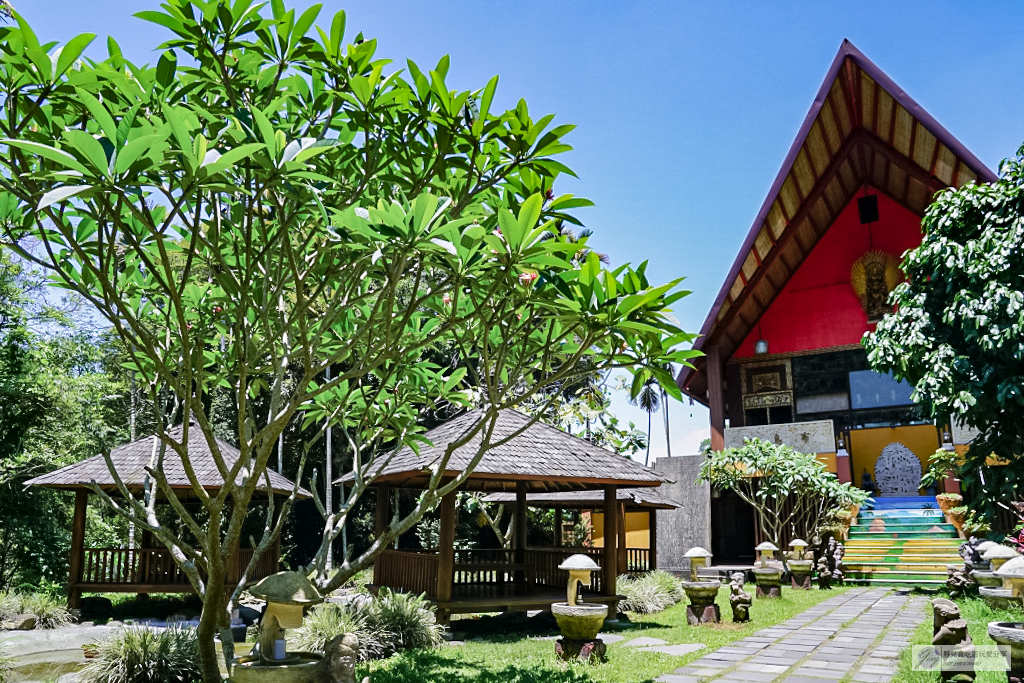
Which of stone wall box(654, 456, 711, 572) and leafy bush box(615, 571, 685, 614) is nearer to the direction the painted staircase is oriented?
the leafy bush

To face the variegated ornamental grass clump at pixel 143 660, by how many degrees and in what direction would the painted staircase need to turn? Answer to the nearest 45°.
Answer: approximately 45° to its right

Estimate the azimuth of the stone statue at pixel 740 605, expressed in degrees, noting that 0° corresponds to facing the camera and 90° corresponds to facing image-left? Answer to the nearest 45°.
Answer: approximately 315°

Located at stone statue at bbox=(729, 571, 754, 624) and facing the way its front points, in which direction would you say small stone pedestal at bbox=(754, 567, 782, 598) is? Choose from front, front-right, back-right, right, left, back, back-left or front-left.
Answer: back-left

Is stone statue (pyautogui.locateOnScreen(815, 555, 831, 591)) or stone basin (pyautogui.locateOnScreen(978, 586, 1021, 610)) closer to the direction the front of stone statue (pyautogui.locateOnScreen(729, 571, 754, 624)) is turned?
the stone basin

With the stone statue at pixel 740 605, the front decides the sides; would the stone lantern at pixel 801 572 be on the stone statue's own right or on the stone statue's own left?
on the stone statue's own left

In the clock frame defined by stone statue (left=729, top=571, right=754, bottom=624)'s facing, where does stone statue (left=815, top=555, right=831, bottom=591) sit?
stone statue (left=815, top=555, right=831, bottom=591) is roughly at 8 o'clock from stone statue (left=729, top=571, right=754, bottom=624).

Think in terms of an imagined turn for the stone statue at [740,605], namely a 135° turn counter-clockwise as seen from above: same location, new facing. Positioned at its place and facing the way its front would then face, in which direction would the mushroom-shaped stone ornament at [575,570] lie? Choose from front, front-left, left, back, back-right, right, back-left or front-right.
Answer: back-left

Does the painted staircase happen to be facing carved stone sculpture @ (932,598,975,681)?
yes

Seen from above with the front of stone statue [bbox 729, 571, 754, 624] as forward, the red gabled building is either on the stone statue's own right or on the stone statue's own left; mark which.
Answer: on the stone statue's own left
